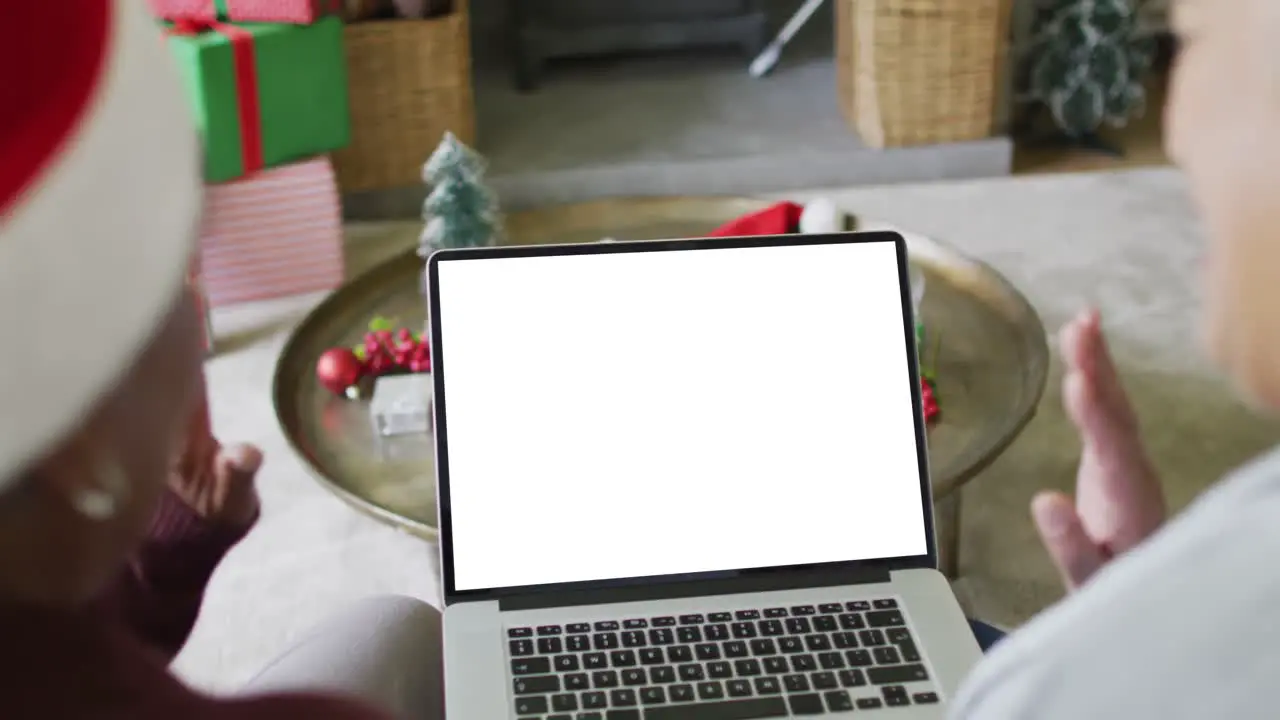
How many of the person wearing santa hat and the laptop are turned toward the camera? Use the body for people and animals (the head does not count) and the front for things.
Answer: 1

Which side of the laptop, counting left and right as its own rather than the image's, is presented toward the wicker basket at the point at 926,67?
back

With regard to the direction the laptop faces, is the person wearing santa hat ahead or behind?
ahead

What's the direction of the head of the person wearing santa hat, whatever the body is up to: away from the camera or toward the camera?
away from the camera

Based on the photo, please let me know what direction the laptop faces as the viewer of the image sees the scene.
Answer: facing the viewer

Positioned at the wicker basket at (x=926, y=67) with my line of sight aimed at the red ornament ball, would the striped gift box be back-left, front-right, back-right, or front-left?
front-right

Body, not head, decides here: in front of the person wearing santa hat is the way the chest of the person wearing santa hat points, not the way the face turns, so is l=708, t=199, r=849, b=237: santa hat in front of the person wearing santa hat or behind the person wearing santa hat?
in front

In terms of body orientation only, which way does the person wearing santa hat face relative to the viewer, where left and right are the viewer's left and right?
facing away from the viewer and to the right of the viewer

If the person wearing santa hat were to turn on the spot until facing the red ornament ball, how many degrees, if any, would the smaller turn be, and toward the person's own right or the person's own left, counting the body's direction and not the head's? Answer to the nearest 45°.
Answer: approximately 45° to the person's own left

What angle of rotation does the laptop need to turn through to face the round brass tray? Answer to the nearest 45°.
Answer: approximately 180°

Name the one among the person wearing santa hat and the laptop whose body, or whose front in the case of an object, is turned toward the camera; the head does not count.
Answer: the laptop

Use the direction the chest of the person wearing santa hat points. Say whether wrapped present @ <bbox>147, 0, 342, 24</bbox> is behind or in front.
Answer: in front

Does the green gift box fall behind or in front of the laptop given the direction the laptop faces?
behind

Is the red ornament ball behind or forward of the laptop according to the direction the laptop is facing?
behind

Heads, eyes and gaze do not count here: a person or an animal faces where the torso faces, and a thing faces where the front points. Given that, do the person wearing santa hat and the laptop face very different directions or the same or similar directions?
very different directions

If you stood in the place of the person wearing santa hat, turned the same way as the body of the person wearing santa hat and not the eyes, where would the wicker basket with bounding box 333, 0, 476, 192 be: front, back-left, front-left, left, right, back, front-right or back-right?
front-left

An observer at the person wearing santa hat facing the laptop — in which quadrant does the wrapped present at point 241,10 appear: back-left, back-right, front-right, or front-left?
front-left
